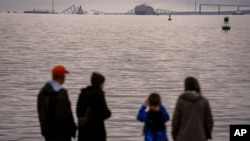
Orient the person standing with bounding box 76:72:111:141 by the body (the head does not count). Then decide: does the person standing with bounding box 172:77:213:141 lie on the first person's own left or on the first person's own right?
on the first person's own right

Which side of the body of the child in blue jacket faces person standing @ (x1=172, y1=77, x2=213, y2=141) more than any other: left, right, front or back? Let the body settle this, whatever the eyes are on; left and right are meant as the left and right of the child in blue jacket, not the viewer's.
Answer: right

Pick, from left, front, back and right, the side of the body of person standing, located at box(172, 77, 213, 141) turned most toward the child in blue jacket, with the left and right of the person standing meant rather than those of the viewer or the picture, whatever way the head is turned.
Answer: left

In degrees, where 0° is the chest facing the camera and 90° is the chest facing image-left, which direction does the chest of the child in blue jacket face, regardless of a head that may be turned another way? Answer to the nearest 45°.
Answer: approximately 180°

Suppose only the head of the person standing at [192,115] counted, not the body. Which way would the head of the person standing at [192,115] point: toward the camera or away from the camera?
away from the camera

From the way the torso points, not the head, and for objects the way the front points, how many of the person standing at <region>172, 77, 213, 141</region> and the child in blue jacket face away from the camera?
2

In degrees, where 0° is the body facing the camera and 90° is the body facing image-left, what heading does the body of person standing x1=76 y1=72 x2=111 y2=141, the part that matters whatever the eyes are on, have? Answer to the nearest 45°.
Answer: approximately 225°

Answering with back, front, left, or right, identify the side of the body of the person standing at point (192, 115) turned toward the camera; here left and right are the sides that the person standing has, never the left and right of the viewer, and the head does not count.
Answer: back
